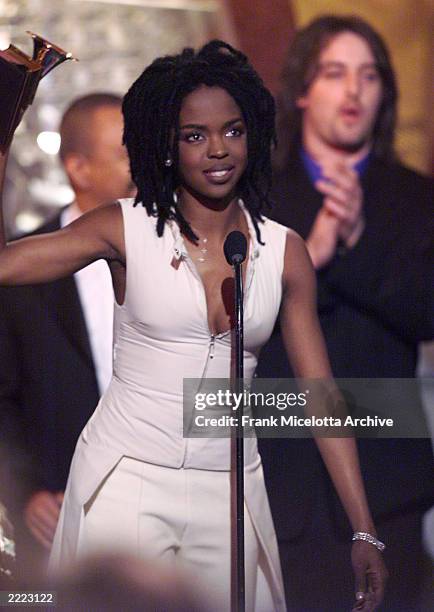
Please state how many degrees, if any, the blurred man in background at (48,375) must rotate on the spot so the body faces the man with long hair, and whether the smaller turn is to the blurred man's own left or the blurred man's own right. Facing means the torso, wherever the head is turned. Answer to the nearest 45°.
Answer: approximately 45° to the blurred man's own left

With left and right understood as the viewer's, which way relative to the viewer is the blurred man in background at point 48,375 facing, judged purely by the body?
facing the viewer and to the right of the viewer

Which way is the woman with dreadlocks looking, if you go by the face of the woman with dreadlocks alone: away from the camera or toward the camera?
toward the camera

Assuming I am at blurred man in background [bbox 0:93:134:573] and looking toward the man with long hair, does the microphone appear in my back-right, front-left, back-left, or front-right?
front-right

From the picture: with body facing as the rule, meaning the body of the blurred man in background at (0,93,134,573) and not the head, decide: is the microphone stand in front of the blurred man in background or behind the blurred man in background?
in front

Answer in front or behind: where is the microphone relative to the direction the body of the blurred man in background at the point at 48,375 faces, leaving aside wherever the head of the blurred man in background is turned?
in front
